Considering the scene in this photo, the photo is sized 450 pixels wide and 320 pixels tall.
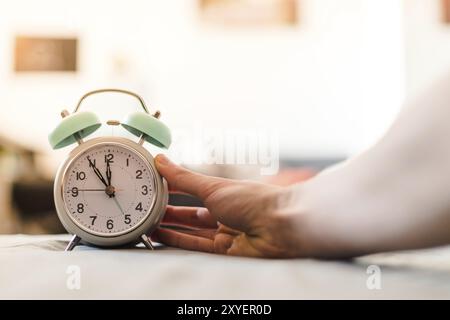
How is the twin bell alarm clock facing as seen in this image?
toward the camera
